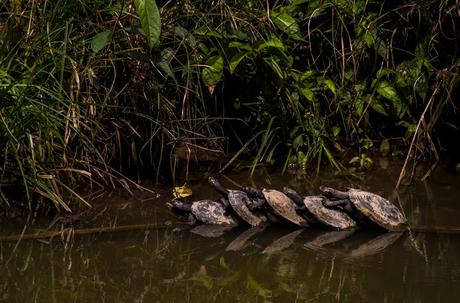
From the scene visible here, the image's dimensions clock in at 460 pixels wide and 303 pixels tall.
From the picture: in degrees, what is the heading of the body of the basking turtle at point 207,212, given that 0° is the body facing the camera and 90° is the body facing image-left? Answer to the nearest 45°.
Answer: approximately 90°

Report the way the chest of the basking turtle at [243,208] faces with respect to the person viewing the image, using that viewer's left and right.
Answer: facing to the left of the viewer

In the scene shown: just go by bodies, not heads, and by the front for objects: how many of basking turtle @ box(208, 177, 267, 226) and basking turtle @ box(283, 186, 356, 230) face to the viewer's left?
2

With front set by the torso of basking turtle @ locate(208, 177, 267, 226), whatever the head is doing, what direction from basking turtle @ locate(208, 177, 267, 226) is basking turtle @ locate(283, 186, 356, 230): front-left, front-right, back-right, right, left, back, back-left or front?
back

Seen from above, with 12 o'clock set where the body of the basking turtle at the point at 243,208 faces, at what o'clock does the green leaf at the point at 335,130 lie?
The green leaf is roughly at 4 o'clock from the basking turtle.

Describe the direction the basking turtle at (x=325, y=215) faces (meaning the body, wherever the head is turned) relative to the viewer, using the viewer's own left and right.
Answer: facing to the left of the viewer

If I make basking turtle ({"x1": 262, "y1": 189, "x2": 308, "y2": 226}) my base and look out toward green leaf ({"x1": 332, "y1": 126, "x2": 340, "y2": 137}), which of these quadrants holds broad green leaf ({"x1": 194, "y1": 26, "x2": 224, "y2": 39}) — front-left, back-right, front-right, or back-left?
front-left

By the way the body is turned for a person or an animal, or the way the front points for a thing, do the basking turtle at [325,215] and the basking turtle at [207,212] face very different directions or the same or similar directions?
same or similar directions

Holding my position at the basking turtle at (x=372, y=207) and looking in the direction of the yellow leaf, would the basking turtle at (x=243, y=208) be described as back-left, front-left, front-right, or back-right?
front-left

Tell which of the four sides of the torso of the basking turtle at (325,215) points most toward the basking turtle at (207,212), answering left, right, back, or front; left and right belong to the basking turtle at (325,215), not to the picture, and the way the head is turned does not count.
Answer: front

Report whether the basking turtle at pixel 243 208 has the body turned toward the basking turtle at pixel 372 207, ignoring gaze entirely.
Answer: no

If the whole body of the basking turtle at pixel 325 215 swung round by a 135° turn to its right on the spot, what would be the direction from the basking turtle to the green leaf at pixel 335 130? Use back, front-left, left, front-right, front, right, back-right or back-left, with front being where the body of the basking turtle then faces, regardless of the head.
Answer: front-left

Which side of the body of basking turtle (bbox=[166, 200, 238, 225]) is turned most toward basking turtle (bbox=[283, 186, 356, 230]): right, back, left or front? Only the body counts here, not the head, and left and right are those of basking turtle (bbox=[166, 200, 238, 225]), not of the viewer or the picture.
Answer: back

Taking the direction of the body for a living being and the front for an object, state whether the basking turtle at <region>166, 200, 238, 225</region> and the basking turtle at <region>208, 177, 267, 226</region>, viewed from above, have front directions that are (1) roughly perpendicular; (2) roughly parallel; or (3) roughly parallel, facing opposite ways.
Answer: roughly parallel
